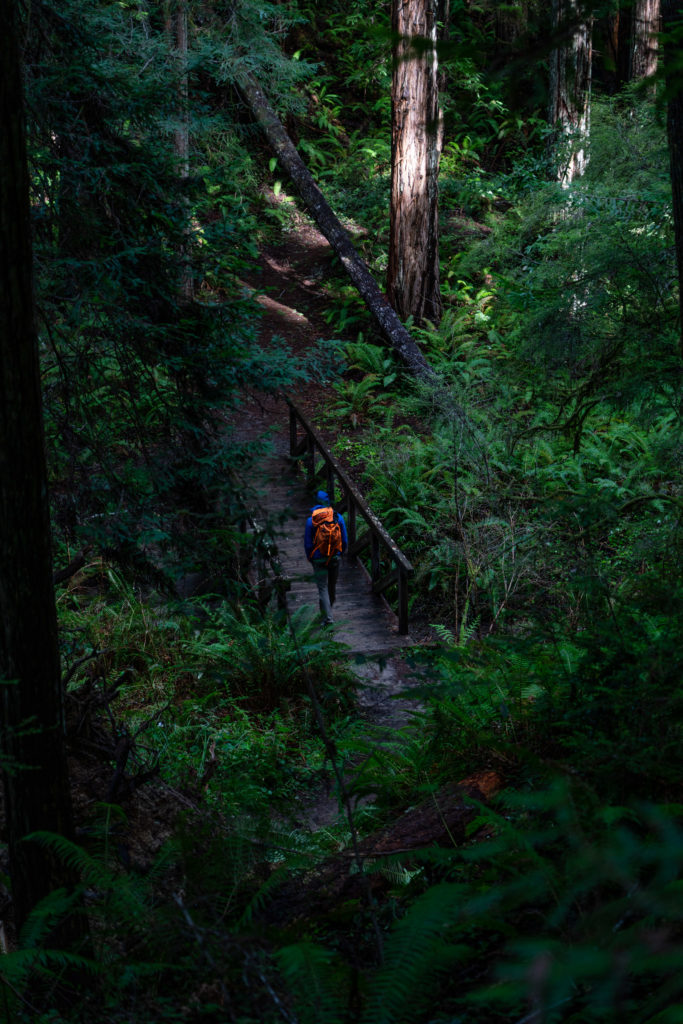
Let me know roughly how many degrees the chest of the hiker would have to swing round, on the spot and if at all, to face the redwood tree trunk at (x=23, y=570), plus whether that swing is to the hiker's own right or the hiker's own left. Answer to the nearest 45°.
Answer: approximately 180°

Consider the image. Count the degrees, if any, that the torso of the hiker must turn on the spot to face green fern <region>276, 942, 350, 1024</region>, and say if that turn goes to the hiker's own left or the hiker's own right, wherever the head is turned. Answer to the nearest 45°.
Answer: approximately 180°

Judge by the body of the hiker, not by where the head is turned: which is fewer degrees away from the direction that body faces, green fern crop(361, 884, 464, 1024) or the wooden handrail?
the wooden handrail

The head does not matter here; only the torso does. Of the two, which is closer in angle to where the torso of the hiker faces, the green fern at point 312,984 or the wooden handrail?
the wooden handrail

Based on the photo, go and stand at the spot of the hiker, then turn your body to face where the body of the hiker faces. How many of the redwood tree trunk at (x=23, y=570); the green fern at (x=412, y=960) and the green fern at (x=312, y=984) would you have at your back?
3

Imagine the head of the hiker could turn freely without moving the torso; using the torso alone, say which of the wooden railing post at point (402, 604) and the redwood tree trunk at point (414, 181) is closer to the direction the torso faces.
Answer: the redwood tree trunk

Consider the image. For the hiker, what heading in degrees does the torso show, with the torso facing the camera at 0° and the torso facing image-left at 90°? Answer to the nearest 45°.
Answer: approximately 180°

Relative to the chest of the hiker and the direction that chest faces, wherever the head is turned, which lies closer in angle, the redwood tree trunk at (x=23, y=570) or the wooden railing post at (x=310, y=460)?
the wooden railing post

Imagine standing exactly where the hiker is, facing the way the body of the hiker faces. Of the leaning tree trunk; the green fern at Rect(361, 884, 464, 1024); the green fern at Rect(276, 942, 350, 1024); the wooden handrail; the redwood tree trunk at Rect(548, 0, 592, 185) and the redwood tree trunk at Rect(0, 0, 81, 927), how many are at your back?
3

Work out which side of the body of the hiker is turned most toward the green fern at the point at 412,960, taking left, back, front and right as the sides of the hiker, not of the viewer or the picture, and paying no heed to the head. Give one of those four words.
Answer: back
